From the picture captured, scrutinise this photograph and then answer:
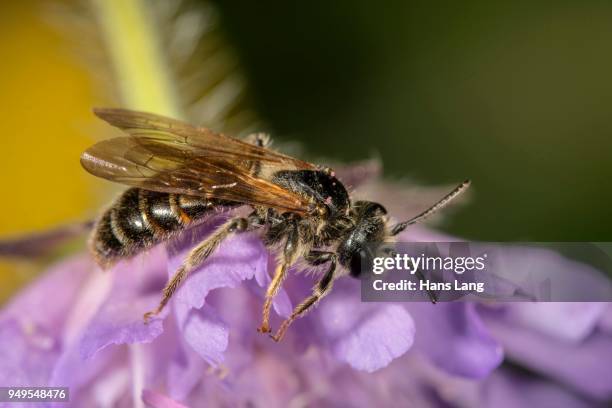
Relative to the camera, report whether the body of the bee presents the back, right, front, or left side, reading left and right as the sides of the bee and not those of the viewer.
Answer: right
